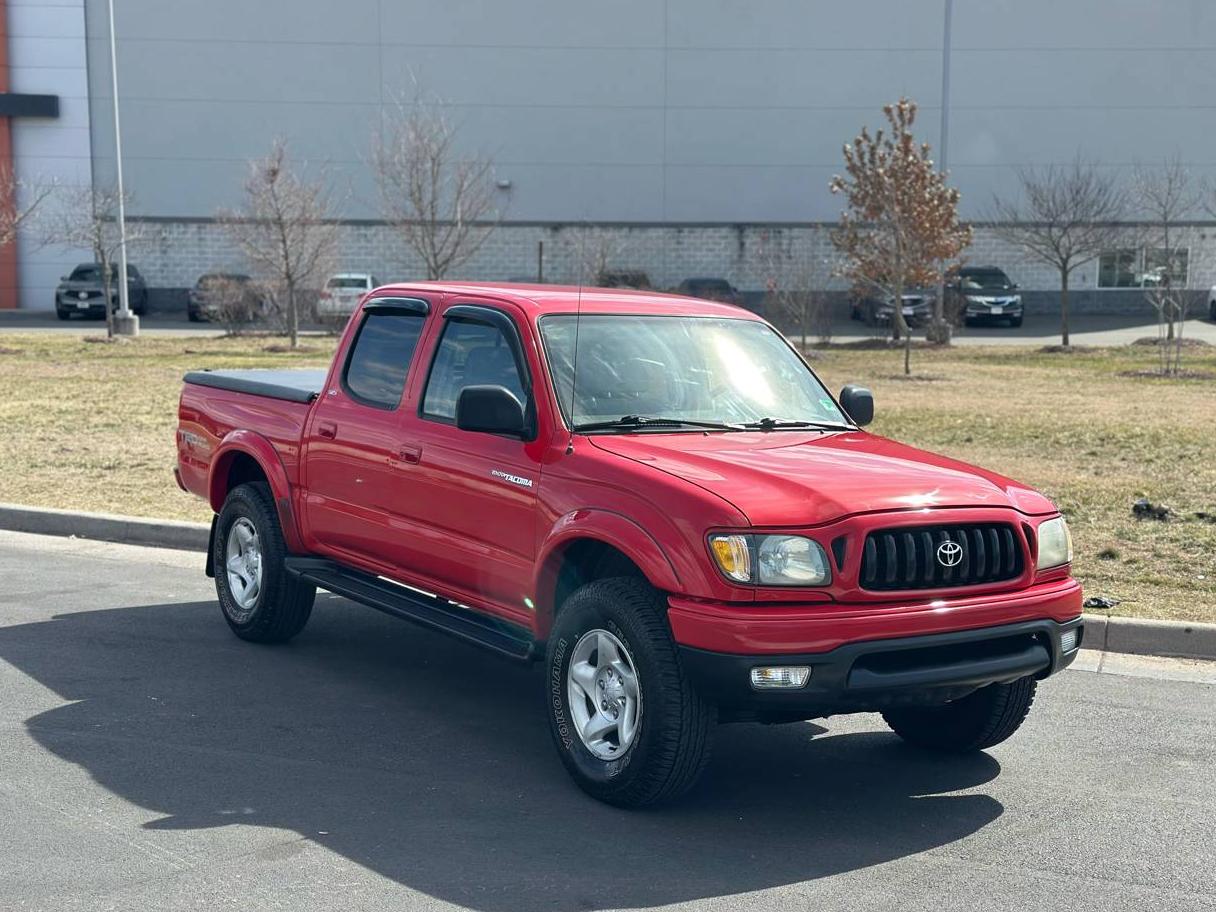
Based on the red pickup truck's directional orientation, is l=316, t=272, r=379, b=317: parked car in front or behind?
behind

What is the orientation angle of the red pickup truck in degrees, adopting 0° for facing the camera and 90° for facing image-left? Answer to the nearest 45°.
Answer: approximately 315°

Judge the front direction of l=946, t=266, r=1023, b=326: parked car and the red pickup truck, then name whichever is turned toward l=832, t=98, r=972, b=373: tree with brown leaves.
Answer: the parked car

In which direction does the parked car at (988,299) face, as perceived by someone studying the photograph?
facing the viewer

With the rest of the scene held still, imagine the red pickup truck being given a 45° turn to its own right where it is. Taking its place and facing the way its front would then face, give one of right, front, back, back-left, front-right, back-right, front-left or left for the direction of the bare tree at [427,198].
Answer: back

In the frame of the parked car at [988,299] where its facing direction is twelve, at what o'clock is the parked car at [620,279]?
the parked car at [620,279] is roughly at 2 o'clock from the parked car at [988,299].

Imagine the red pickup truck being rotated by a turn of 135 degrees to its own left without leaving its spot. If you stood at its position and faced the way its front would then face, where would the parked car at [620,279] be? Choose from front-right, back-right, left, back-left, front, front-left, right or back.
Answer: front

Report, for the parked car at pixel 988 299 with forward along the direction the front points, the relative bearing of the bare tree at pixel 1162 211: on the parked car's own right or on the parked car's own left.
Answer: on the parked car's own left

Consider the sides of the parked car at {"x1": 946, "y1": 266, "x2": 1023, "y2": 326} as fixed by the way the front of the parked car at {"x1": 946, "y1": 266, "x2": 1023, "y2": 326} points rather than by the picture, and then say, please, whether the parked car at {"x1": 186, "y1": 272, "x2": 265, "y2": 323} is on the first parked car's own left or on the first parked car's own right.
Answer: on the first parked car's own right

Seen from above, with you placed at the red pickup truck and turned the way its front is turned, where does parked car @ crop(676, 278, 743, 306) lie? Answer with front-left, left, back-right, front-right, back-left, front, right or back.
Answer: back-left

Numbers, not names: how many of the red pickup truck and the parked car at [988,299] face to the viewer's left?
0

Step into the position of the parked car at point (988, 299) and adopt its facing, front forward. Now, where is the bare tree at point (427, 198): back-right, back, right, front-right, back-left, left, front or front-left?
front-right

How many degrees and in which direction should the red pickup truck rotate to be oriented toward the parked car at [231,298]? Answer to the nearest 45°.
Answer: approximately 135° to its left
